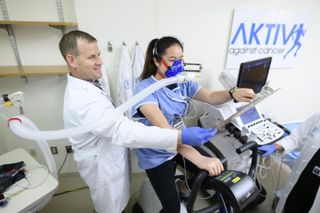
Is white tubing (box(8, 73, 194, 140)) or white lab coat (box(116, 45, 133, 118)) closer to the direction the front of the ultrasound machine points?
the white tubing

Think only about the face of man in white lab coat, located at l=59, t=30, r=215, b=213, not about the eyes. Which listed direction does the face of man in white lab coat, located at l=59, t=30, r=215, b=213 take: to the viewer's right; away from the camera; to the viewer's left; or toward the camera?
to the viewer's right

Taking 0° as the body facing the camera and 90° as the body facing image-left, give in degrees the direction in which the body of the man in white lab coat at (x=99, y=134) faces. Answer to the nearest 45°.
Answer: approximately 270°

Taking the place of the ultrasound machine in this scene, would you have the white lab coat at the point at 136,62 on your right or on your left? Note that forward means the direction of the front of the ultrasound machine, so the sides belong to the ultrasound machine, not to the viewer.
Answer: on your right

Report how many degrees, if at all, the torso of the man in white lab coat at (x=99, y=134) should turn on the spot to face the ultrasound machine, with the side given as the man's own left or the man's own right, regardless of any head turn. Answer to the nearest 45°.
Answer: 0° — they already face it

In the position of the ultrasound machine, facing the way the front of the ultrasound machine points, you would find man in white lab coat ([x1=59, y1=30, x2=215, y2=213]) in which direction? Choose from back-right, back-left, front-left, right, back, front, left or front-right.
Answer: right

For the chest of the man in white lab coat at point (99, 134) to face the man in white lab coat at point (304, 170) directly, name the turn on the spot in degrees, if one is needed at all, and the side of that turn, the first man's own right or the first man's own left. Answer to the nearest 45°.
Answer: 0° — they already face them
